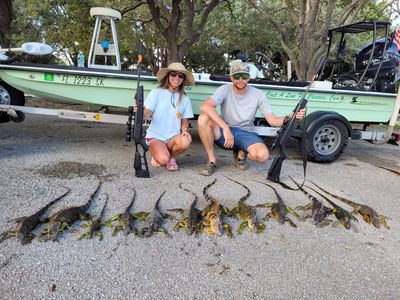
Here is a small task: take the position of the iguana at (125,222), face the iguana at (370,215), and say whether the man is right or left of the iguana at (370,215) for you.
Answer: left

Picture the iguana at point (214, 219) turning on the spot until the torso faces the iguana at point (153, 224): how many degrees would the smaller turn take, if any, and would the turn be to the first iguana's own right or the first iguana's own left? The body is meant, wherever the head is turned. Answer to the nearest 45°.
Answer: approximately 90° to the first iguana's own right

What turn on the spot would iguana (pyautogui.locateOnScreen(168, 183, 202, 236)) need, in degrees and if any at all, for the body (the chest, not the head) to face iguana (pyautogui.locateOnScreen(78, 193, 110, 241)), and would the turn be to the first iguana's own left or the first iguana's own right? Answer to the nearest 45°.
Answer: approximately 90° to the first iguana's own right

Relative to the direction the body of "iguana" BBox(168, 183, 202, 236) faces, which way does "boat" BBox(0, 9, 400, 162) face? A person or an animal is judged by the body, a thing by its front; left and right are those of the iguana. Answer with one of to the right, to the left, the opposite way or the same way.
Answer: to the right

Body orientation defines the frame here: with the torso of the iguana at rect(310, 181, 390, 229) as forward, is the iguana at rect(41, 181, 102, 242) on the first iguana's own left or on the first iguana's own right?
on the first iguana's own right

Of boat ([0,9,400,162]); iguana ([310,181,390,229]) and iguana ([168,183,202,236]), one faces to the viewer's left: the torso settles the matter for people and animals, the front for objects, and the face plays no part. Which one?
the boat

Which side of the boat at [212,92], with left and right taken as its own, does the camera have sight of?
left

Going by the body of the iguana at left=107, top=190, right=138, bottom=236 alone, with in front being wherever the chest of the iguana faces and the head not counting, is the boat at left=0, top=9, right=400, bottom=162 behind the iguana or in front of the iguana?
behind

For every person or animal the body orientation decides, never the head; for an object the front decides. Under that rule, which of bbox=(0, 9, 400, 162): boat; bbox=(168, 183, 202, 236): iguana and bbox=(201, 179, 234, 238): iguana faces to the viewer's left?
the boat

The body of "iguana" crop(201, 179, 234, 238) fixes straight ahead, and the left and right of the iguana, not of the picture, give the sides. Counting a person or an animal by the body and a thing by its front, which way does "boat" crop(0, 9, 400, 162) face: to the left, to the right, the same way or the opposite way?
to the right
